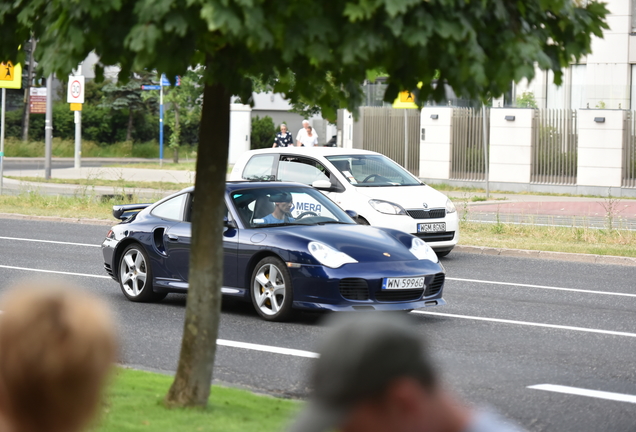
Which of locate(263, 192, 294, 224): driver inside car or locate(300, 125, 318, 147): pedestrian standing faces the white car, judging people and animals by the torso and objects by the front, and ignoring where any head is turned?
the pedestrian standing

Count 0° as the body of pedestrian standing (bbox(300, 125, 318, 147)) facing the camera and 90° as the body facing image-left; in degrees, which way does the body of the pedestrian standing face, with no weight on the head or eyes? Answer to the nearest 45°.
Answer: approximately 0°

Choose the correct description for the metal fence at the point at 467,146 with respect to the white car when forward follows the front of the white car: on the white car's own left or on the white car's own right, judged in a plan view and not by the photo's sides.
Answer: on the white car's own left

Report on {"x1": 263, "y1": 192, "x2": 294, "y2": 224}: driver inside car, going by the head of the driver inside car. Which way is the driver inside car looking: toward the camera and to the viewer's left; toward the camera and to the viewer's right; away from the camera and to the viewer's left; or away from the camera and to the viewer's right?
toward the camera and to the viewer's right

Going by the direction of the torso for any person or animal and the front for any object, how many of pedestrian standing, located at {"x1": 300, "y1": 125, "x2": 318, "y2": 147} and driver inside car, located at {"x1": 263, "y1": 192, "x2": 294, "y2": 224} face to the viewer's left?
0

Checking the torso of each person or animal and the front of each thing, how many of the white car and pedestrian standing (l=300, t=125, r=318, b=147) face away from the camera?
0

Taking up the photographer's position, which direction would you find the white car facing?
facing the viewer and to the right of the viewer
